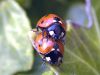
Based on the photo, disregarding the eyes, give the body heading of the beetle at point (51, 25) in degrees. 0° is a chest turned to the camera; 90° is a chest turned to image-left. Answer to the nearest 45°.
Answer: approximately 315°

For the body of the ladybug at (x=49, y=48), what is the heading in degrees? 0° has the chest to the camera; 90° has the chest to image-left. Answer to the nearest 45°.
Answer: approximately 315°
